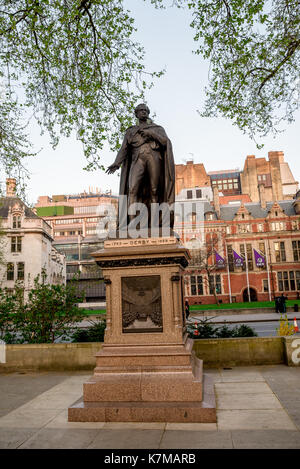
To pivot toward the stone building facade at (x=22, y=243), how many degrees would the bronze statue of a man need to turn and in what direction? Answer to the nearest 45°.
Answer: approximately 180°

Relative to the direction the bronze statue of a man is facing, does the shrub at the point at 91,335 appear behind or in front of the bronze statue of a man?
behind

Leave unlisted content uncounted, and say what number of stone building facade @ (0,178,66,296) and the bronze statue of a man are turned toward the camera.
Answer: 2

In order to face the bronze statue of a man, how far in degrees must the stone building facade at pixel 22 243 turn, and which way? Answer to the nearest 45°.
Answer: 0° — it already faces it

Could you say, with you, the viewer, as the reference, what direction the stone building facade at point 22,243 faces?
facing the viewer

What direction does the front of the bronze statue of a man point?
toward the camera

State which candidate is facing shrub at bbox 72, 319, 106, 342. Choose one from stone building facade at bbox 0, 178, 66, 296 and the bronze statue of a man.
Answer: the stone building facade

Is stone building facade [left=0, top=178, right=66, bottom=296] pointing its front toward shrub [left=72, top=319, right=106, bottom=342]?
yes
